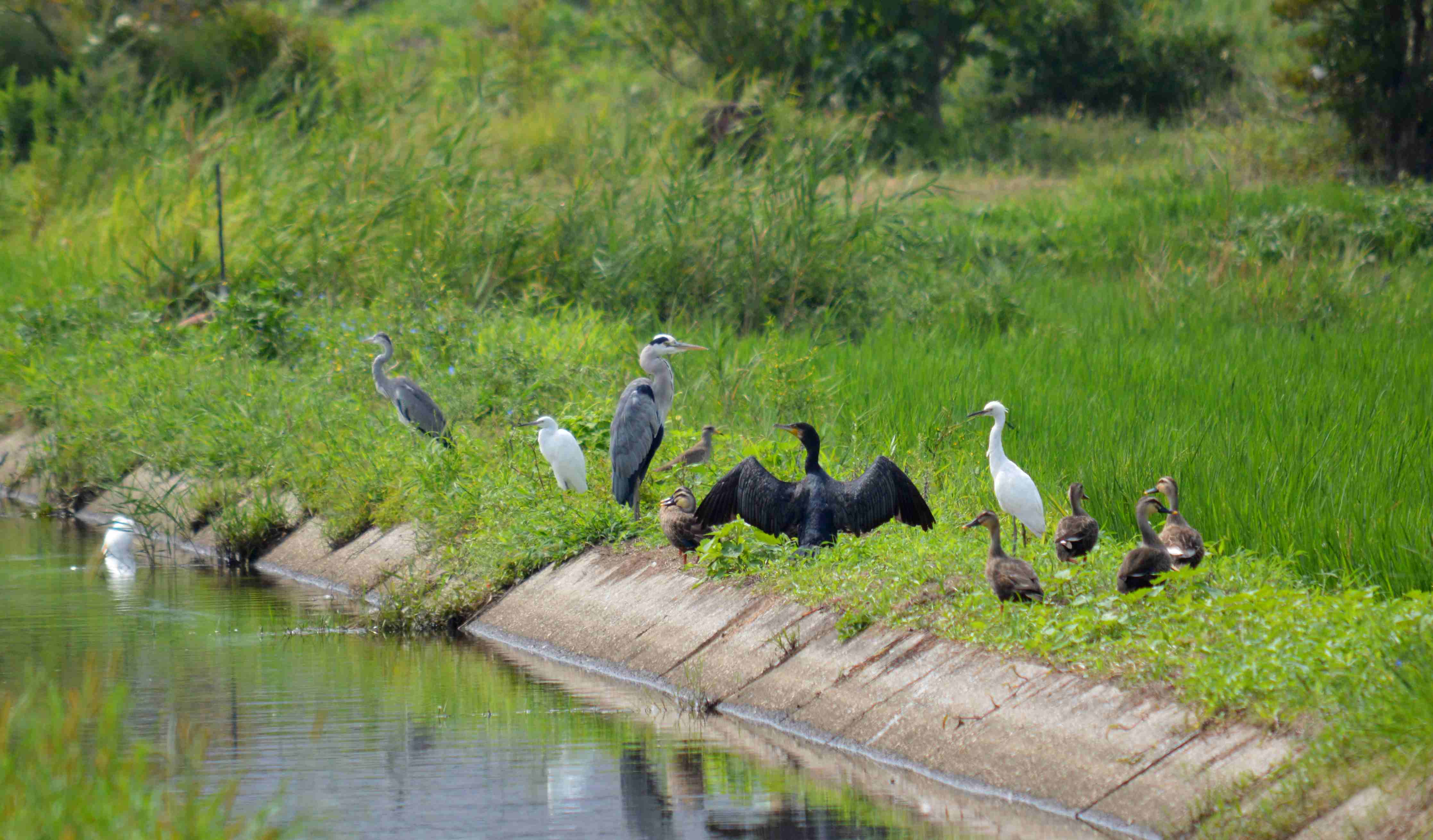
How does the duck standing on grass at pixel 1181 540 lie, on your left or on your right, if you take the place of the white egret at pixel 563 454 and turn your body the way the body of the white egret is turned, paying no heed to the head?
on your left

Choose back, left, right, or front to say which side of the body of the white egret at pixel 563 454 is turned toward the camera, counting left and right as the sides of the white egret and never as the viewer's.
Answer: left

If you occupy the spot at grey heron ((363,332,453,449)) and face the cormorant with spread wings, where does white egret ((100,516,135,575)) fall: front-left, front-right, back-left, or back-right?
back-right

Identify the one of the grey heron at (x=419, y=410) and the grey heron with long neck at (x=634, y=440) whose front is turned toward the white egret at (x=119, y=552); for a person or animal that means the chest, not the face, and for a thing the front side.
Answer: the grey heron

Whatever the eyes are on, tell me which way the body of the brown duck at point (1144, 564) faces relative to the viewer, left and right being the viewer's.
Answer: facing away from the viewer and to the right of the viewer

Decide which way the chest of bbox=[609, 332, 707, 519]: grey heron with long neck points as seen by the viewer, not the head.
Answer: to the viewer's right

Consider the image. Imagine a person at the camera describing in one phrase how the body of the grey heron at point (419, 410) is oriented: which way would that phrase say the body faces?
to the viewer's left
